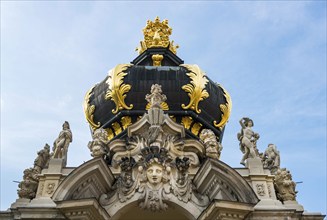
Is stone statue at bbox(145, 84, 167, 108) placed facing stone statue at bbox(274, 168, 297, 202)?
no

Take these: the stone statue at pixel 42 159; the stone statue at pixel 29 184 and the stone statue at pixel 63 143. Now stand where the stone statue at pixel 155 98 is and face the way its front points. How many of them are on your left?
0

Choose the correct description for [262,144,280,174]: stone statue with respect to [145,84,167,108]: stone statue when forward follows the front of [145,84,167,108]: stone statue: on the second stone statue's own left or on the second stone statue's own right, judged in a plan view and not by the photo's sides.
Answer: on the second stone statue's own left

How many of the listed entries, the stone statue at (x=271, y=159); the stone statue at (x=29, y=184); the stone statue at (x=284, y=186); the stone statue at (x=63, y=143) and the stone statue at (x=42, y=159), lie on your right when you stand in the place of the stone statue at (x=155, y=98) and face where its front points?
3

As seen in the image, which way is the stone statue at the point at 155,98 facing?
toward the camera

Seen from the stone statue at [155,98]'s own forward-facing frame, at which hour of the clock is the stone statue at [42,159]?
the stone statue at [42,159] is roughly at 3 o'clock from the stone statue at [155,98].

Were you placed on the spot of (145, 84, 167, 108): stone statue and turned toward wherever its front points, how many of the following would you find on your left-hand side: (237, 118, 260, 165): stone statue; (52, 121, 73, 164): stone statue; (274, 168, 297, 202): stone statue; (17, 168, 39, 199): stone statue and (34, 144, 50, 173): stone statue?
2

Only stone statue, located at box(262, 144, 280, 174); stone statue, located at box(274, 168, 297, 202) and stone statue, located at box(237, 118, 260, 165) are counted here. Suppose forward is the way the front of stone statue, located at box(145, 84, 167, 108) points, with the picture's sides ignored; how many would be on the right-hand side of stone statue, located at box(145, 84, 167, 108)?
0

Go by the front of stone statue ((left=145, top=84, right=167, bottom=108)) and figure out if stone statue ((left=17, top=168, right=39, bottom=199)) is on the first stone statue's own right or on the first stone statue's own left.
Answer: on the first stone statue's own right

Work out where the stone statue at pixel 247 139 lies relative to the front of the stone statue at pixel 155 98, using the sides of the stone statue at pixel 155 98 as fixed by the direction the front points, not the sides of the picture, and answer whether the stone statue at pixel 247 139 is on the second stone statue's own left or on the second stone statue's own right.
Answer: on the second stone statue's own left

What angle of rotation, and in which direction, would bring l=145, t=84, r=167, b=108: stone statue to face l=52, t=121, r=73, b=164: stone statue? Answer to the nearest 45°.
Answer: approximately 90° to its right

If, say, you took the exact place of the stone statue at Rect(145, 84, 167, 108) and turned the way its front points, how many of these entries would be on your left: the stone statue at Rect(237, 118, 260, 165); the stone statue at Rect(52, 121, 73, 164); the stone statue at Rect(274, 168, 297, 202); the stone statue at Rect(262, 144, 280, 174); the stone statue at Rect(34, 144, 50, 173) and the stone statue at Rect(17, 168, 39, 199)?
3
